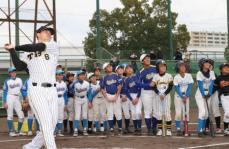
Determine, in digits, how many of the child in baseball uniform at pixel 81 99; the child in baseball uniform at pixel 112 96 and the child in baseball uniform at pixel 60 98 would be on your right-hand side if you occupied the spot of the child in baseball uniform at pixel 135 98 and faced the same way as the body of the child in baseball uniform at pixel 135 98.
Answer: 3

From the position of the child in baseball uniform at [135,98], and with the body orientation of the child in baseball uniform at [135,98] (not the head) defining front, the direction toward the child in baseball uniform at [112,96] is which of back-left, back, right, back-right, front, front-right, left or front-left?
right

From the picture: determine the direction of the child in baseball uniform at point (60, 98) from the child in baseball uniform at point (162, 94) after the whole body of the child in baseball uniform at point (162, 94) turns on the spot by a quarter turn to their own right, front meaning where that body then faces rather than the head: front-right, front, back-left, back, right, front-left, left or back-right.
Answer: front

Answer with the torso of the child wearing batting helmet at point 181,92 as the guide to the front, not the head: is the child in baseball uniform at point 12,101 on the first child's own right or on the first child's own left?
on the first child's own right

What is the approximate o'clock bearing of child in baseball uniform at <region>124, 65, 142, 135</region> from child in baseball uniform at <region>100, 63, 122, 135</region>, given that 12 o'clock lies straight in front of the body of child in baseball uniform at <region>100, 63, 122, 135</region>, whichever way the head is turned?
child in baseball uniform at <region>124, 65, 142, 135</region> is roughly at 9 o'clock from child in baseball uniform at <region>100, 63, 122, 135</region>.

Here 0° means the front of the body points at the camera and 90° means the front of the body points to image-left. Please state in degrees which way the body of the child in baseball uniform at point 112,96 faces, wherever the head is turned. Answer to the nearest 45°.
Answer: approximately 0°

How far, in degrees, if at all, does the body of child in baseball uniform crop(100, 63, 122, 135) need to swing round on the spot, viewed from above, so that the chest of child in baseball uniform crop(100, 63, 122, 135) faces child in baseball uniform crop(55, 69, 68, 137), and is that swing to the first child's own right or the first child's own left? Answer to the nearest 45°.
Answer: approximately 90° to the first child's own right
